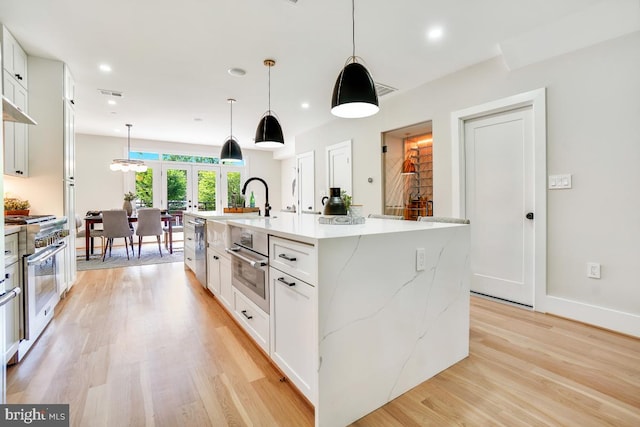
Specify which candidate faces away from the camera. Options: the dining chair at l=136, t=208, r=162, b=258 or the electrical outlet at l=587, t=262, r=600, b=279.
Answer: the dining chair

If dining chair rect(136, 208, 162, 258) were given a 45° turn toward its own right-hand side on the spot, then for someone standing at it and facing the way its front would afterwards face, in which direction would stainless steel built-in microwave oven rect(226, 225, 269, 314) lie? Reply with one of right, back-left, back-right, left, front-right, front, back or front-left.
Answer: back-right

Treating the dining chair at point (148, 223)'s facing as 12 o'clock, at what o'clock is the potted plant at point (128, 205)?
The potted plant is roughly at 11 o'clock from the dining chair.

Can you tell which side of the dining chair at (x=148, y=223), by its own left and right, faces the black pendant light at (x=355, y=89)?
back

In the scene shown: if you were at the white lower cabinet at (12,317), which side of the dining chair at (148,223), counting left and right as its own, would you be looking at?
back

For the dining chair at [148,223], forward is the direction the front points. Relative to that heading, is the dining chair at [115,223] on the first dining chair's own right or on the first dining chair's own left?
on the first dining chair's own left

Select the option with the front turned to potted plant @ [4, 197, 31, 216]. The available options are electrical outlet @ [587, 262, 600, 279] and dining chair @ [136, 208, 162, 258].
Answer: the electrical outlet

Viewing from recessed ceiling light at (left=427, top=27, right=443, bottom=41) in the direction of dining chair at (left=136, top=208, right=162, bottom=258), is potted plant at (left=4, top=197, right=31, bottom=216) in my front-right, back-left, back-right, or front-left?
front-left

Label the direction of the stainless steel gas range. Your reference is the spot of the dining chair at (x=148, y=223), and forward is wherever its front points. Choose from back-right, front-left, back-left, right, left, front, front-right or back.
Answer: back

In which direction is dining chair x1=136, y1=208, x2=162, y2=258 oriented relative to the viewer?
away from the camera

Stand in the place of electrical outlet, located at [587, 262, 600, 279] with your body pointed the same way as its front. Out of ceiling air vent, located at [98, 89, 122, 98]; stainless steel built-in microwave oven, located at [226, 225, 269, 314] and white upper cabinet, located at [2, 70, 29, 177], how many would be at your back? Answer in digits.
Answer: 0

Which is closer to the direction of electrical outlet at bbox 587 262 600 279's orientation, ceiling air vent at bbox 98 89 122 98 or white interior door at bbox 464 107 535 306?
the ceiling air vent

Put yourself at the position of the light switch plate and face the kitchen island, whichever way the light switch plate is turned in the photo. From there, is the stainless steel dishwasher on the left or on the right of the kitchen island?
right

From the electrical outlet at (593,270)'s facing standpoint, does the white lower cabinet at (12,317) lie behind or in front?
in front

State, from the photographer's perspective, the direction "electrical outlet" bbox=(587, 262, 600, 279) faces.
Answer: facing the viewer and to the left of the viewer

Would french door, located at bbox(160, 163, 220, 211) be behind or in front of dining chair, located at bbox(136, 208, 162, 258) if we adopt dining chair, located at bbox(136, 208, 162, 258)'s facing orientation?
in front

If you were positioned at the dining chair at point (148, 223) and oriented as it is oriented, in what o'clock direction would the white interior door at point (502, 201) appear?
The white interior door is roughly at 5 o'clock from the dining chair.

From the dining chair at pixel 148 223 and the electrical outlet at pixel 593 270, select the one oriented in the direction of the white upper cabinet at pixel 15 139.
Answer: the electrical outlet

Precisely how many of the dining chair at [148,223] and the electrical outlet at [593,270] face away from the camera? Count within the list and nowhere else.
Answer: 1

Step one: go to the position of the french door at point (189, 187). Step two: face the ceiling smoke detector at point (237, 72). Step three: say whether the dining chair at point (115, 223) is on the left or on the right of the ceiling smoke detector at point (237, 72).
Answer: right

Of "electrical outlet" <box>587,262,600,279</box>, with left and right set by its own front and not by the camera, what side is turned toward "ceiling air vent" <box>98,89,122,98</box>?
front

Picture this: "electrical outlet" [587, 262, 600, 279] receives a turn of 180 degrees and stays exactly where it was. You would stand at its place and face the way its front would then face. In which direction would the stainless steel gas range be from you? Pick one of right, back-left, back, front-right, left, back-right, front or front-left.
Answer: back

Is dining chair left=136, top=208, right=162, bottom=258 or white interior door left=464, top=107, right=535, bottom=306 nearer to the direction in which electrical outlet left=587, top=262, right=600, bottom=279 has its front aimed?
the dining chair

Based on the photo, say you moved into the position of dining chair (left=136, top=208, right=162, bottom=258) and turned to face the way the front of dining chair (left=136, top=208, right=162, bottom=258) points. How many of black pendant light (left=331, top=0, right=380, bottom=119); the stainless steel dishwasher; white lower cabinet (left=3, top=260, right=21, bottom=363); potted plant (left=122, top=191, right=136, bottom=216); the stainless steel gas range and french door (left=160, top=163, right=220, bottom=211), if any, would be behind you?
4
